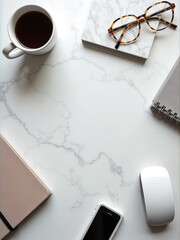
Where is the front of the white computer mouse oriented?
away from the camera
